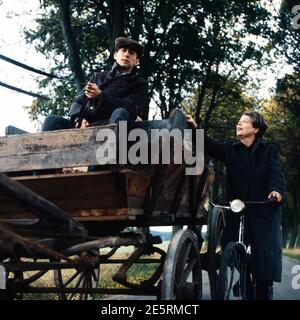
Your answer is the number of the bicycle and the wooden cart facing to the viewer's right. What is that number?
0

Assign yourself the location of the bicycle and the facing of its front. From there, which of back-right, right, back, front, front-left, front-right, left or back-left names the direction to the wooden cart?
front-right

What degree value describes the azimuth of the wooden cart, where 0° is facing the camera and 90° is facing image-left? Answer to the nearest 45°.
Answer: approximately 45°

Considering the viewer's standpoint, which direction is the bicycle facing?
facing the viewer
